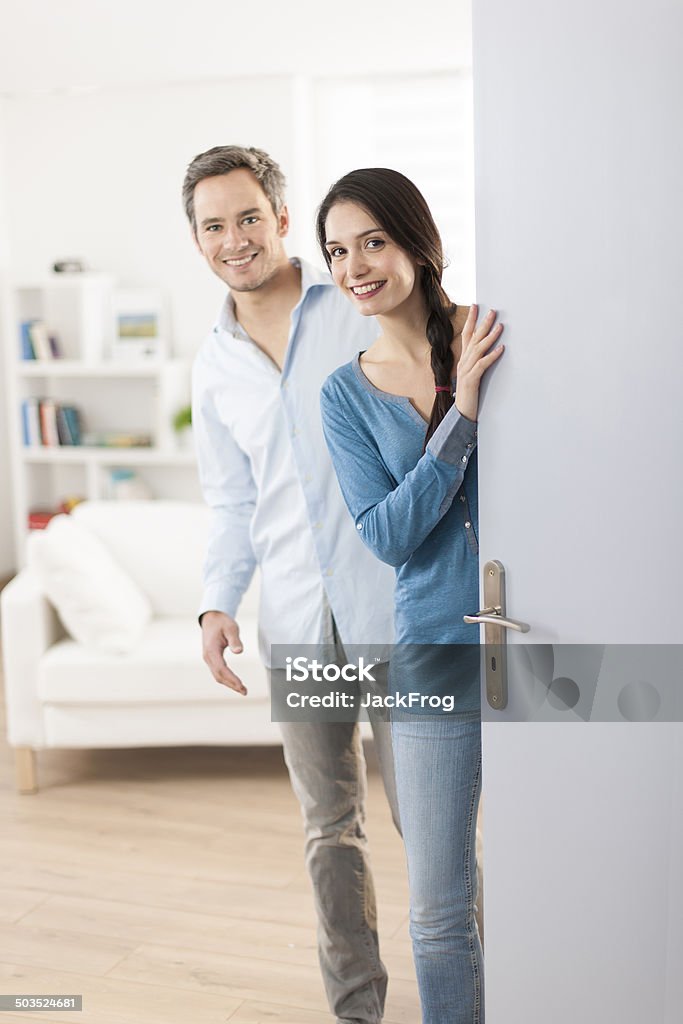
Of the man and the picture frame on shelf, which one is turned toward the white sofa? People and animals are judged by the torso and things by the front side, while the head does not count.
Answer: the picture frame on shelf

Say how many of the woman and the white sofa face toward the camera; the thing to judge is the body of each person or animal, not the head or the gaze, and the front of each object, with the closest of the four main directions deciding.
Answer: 2

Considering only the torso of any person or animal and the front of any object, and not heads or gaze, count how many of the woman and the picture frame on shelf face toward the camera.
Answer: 2

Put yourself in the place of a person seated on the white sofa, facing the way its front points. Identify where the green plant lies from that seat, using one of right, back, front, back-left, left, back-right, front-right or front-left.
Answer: back

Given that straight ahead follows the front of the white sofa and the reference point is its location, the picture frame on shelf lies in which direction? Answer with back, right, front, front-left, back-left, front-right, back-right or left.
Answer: back

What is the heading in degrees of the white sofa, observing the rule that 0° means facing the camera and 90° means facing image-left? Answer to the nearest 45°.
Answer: approximately 0°

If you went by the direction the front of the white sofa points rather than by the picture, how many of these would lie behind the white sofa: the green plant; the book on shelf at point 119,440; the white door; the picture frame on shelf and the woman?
3

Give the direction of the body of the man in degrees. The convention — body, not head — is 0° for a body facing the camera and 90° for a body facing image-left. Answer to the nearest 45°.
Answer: approximately 0°

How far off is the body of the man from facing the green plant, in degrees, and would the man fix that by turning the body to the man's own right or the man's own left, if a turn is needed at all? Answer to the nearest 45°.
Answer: approximately 180°

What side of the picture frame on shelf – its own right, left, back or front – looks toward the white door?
front

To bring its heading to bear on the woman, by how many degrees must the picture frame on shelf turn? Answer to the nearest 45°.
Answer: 0° — it already faces them
